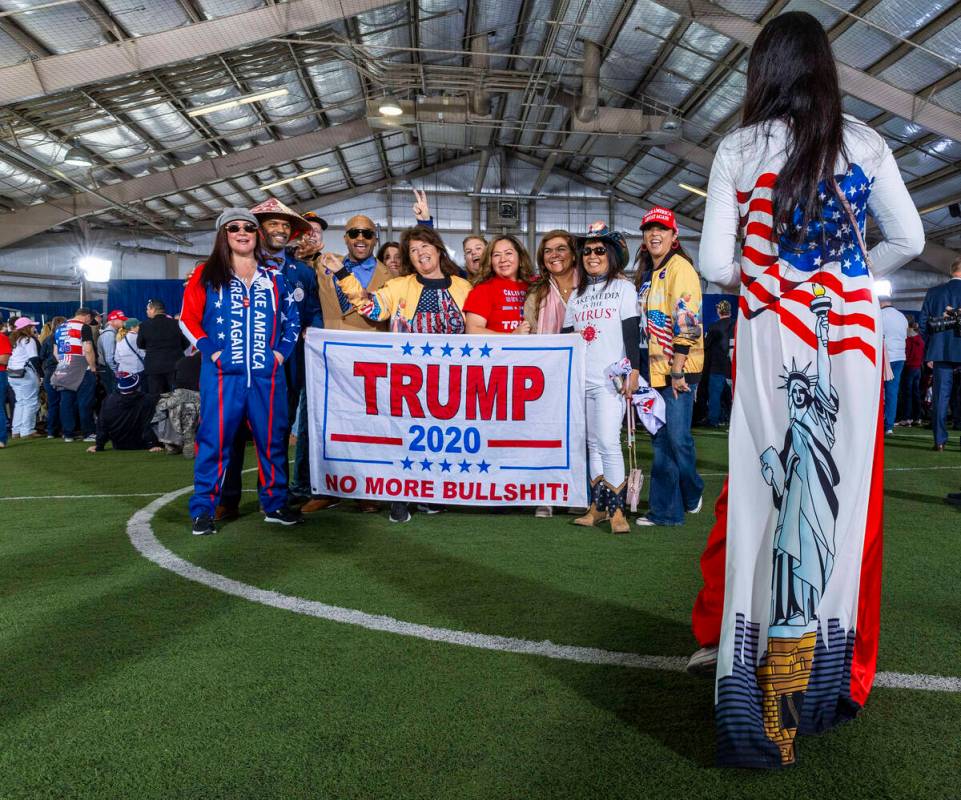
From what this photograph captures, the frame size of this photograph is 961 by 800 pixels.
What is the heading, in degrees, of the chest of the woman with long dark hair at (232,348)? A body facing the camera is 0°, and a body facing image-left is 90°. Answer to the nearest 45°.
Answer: approximately 0°

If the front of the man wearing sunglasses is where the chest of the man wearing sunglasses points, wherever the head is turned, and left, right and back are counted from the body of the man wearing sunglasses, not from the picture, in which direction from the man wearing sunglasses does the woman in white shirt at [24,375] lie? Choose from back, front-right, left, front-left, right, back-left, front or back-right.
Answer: back-right

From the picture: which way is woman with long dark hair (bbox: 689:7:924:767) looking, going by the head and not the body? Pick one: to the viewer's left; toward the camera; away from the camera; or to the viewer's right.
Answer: away from the camera

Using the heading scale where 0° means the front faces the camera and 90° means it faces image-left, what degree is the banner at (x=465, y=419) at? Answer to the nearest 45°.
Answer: approximately 0°

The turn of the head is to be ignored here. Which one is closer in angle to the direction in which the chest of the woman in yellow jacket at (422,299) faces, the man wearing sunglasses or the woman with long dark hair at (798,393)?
the woman with long dark hair
